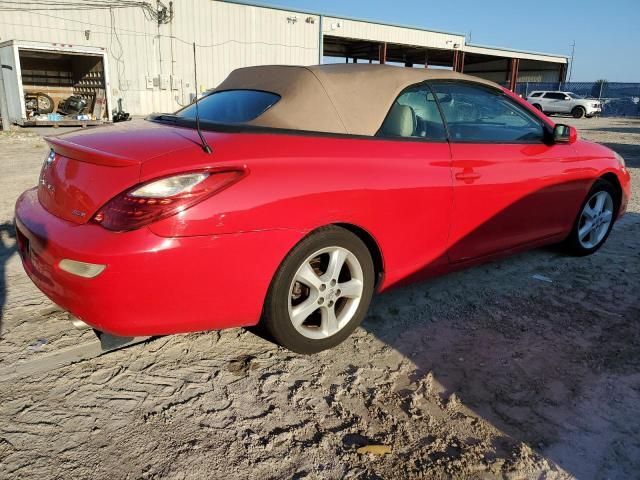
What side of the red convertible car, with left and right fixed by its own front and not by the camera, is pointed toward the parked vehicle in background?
front

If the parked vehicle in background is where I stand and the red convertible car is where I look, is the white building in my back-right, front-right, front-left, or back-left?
front-right

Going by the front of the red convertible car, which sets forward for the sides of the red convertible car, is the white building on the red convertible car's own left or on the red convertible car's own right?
on the red convertible car's own left

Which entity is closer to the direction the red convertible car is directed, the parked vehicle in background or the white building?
the parked vehicle in background

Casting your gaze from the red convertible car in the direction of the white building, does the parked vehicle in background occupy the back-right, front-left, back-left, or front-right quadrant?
front-right

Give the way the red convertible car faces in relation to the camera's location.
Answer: facing away from the viewer and to the right of the viewer

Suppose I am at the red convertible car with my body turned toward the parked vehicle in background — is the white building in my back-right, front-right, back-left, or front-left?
front-left
